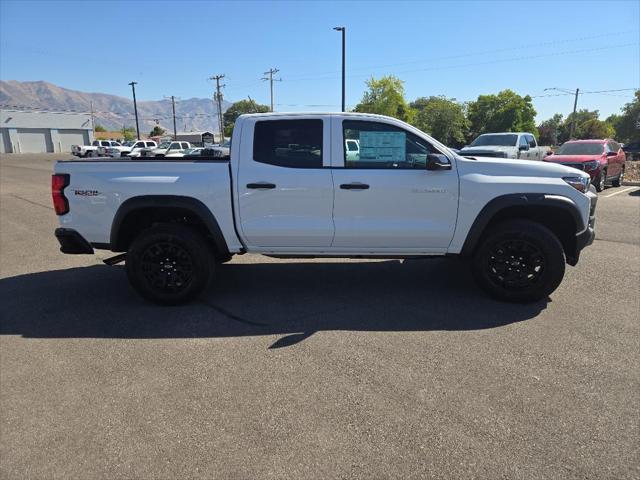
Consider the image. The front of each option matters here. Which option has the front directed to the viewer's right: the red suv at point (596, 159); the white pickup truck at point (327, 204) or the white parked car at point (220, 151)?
the white pickup truck

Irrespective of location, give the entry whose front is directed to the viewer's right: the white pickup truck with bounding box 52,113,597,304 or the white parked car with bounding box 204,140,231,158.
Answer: the white pickup truck

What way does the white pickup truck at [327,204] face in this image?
to the viewer's right

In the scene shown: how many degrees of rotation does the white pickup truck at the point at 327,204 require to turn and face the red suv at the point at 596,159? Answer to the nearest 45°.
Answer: approximately 45° to its left

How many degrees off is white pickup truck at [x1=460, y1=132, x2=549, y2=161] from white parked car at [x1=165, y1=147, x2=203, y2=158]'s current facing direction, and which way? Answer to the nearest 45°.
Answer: approximately 135° to its left

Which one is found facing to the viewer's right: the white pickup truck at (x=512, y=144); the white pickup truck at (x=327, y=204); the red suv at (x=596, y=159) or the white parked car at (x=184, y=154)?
the white pickup truck at (x=327, y=204)

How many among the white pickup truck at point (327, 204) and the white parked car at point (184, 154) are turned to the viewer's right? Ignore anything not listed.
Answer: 1

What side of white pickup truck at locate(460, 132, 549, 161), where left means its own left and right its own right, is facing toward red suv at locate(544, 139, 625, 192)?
left

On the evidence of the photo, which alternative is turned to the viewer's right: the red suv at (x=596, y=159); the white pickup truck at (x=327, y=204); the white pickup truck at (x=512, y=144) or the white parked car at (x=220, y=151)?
the white pickup truck at (x=327, y=204)

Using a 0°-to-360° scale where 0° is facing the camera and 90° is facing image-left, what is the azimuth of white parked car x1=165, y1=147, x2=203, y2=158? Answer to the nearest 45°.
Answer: approximately 45°

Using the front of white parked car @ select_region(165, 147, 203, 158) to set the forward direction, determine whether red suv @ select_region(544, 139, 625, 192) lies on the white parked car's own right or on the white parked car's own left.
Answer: on the white parked car's own left
